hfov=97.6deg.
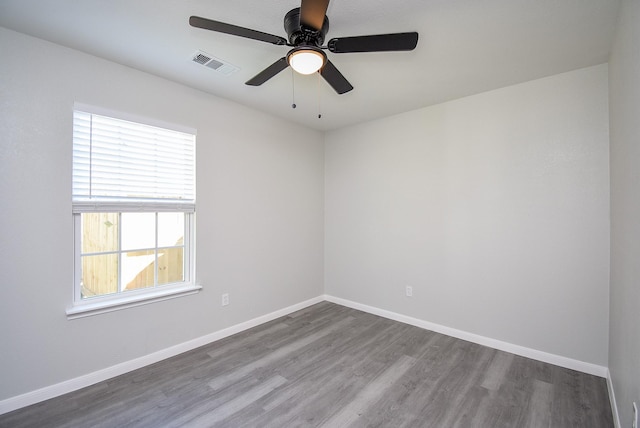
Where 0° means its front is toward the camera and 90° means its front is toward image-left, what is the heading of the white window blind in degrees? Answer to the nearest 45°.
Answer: approximately 315°

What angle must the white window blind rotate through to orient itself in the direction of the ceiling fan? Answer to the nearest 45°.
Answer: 0° — it already faces it
